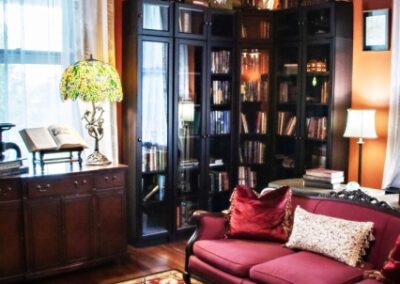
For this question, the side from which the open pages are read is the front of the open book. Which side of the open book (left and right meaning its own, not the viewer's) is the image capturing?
front

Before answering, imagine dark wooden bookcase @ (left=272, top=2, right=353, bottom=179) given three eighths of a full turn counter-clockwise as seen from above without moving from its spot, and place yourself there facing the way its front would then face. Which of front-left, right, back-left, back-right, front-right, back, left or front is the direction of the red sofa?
right

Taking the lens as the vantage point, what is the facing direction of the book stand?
facing the viewer

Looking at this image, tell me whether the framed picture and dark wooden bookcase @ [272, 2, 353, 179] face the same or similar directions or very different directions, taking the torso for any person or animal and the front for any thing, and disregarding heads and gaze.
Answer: same or similar directions

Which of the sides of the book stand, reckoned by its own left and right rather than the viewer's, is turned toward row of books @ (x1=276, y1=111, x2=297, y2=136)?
left

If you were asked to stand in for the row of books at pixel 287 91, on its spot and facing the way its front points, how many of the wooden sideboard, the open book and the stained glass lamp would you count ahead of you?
3

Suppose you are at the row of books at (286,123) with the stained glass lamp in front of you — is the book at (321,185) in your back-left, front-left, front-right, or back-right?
front-left

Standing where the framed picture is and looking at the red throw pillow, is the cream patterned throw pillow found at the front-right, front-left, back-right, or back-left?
front-left

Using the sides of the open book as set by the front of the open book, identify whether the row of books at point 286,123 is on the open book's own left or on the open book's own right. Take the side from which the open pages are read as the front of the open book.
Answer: on the open book's own left

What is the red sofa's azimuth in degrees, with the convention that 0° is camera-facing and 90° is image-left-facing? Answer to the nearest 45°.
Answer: approximately 45°

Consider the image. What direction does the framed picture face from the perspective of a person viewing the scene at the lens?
facing the viewer and to the left of the viewer

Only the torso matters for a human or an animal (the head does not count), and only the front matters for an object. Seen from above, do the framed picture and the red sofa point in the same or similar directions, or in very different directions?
same or similar directions

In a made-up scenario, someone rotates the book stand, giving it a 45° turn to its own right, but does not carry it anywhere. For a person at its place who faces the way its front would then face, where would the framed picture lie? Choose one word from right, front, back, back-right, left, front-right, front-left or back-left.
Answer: back-left

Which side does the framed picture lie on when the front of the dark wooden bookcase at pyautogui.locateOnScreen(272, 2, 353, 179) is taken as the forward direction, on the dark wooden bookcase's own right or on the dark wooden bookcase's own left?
on the dark wooden bookcase's own left

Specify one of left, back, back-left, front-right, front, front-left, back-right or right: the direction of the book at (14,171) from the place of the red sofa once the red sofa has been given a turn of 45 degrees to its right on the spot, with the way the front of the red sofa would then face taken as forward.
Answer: front

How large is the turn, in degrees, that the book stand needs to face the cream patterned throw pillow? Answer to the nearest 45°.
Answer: approximately 45° to its left
